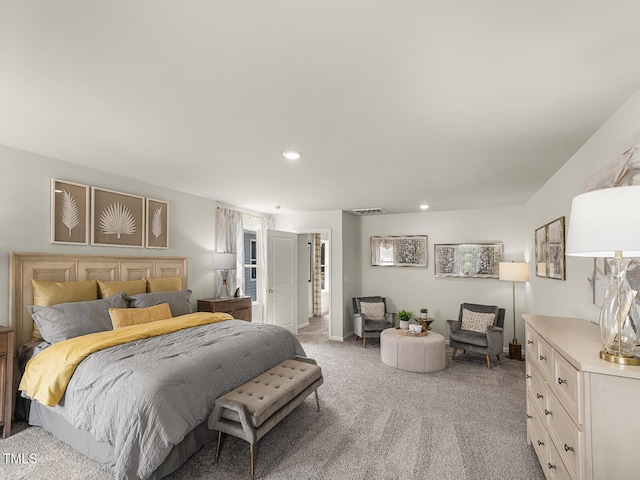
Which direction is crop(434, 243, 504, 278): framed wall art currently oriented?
toward the camera

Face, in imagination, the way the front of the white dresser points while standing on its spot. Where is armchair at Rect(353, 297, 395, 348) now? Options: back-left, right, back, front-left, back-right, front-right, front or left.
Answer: front-right

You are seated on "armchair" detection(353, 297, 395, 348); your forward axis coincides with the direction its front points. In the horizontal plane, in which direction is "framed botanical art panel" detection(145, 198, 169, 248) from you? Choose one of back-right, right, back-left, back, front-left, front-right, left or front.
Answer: right

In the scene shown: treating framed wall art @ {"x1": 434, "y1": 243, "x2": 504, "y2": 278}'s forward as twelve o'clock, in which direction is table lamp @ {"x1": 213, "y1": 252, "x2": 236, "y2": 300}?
The table lamp is roughly at 2 o'clock from the framed wall art.

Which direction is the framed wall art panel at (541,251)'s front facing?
to the viewer's left

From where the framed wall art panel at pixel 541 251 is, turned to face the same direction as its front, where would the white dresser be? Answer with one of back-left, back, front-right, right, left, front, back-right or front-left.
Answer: left

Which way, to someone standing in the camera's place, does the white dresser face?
facing to the left of the viewer

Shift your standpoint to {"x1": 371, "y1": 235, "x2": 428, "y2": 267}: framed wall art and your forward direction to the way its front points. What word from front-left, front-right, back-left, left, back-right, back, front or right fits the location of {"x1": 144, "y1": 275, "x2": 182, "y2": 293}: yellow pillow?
front-right

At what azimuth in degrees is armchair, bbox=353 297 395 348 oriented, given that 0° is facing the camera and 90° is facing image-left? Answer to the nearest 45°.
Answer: approximately 315°

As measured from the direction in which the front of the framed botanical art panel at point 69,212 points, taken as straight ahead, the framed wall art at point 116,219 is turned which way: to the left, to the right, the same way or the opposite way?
the same way

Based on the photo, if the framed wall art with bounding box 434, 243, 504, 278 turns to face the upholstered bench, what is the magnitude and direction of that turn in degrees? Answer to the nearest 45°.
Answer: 0° — it already faces it

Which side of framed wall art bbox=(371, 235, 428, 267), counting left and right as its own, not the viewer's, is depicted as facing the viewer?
front

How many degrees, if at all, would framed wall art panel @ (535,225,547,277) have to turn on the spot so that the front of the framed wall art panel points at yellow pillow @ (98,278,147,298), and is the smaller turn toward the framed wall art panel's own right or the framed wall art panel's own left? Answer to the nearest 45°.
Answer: approximately 45° to the framed wall art panel's own left

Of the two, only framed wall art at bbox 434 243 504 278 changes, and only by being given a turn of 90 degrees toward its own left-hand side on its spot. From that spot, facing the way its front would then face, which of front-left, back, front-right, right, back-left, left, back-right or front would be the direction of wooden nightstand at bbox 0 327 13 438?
back-right

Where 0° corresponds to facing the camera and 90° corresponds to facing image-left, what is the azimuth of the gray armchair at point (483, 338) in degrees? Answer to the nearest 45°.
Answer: approximately 45°

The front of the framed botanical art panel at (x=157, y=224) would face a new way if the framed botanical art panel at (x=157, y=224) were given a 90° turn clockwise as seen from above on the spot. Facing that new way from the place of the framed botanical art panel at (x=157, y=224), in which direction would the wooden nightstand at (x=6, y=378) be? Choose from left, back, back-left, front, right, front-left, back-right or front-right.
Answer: front

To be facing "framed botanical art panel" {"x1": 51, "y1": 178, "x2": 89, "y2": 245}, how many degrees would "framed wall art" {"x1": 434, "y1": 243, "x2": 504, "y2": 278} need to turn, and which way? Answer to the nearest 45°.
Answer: approximately 45° to its right

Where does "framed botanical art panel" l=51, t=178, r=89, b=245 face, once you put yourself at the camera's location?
facing the viewer and to the right of the viewer
